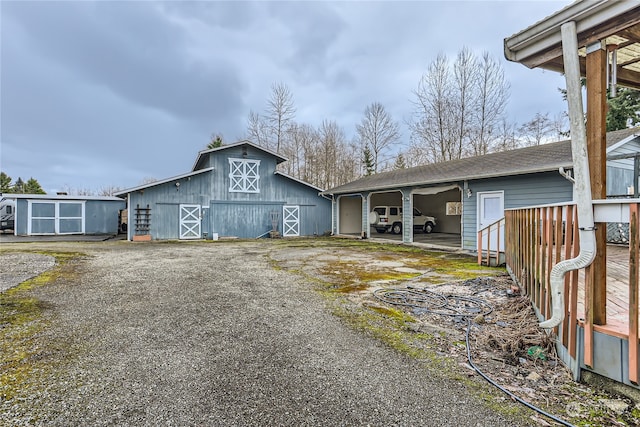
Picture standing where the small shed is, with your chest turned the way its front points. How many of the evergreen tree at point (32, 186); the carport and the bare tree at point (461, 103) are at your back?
1

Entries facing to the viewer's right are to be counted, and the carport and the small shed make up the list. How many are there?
0

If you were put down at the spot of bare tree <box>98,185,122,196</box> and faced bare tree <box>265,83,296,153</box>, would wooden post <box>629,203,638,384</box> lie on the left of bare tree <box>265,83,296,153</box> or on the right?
right

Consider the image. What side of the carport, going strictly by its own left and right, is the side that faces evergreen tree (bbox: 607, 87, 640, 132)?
left

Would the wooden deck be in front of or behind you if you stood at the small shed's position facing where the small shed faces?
in front

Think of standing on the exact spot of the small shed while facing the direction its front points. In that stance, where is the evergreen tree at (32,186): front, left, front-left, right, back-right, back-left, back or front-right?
back

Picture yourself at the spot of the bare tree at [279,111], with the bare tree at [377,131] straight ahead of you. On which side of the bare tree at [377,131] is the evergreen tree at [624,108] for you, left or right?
right

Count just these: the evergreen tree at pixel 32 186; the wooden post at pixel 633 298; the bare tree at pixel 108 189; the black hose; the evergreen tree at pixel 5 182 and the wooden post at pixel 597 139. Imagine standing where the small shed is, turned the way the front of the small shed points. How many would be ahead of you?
3

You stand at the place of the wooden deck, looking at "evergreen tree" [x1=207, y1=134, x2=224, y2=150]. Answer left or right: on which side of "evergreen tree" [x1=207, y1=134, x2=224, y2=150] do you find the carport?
right

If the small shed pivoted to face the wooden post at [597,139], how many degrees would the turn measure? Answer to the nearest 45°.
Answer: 0° — it already faces it

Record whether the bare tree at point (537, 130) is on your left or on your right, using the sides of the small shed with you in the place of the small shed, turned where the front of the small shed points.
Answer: on your left

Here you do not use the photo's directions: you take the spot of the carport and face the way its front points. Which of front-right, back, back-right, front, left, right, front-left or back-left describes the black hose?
front-left
